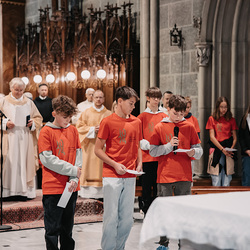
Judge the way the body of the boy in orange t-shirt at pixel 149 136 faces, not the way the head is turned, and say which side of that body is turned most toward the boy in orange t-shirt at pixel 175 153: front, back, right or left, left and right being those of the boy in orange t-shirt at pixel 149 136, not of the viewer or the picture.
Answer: front

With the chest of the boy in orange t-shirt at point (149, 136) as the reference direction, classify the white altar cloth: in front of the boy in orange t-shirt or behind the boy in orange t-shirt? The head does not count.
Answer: in front

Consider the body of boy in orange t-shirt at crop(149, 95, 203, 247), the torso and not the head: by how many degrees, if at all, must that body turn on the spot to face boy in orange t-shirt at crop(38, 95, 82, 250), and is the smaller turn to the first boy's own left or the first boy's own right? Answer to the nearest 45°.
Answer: approximately 45° to the first boy's own right

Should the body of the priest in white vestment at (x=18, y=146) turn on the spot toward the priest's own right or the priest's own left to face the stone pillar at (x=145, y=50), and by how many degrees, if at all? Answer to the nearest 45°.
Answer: approximately 135° to the priest's own left

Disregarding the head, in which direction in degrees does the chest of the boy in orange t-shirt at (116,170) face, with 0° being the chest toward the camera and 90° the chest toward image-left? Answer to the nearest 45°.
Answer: approximately 315°

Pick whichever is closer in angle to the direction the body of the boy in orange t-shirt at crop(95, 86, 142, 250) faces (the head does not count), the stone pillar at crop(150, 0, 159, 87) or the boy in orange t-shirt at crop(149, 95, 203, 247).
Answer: the boy in orange t-shirt

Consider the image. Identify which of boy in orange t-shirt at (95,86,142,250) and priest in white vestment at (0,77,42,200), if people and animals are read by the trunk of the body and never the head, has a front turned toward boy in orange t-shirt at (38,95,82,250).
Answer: the priest in white vestment

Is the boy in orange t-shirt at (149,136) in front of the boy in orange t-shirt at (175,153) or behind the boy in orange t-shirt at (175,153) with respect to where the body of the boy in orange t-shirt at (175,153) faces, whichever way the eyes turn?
behind

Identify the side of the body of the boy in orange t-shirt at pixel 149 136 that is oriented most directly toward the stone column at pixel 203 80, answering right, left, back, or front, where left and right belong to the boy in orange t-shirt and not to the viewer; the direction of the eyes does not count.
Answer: back

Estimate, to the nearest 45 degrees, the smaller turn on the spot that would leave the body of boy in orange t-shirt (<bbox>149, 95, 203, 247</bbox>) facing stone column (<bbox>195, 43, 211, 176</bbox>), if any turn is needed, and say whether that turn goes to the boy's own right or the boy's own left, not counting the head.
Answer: approximately 180°

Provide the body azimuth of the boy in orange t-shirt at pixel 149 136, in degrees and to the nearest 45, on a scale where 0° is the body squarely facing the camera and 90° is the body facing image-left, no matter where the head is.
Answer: approximately 0°
